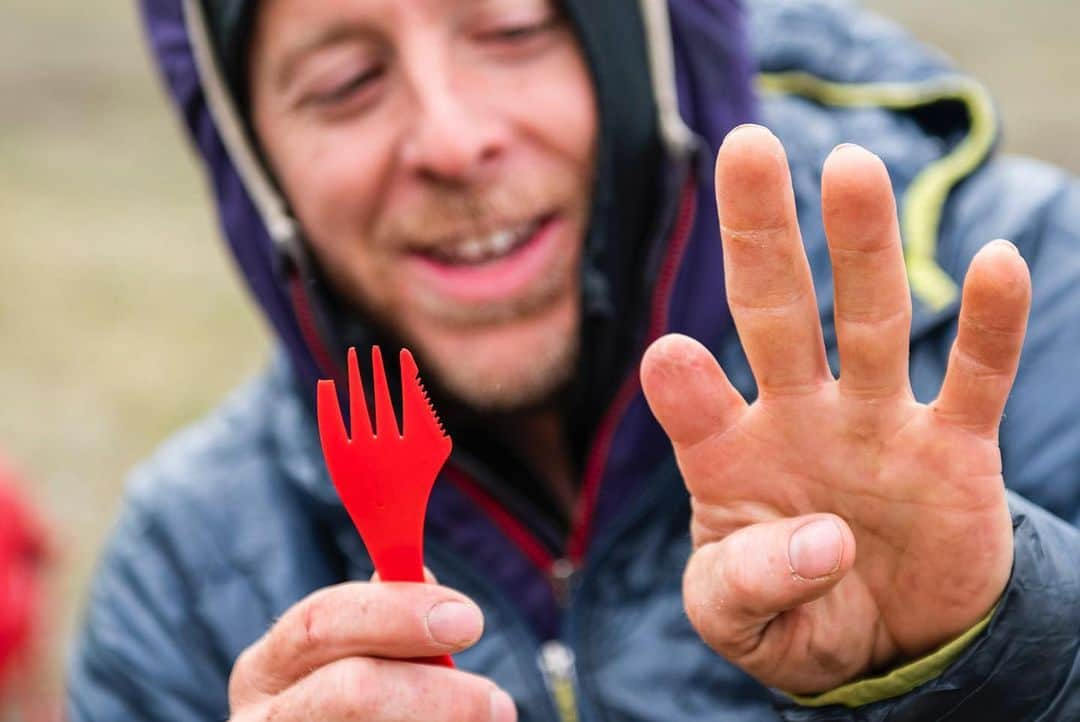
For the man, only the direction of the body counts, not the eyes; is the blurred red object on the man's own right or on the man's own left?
on the man's own right

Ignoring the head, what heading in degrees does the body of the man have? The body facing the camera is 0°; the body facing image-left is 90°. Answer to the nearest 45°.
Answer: approximately 0°
